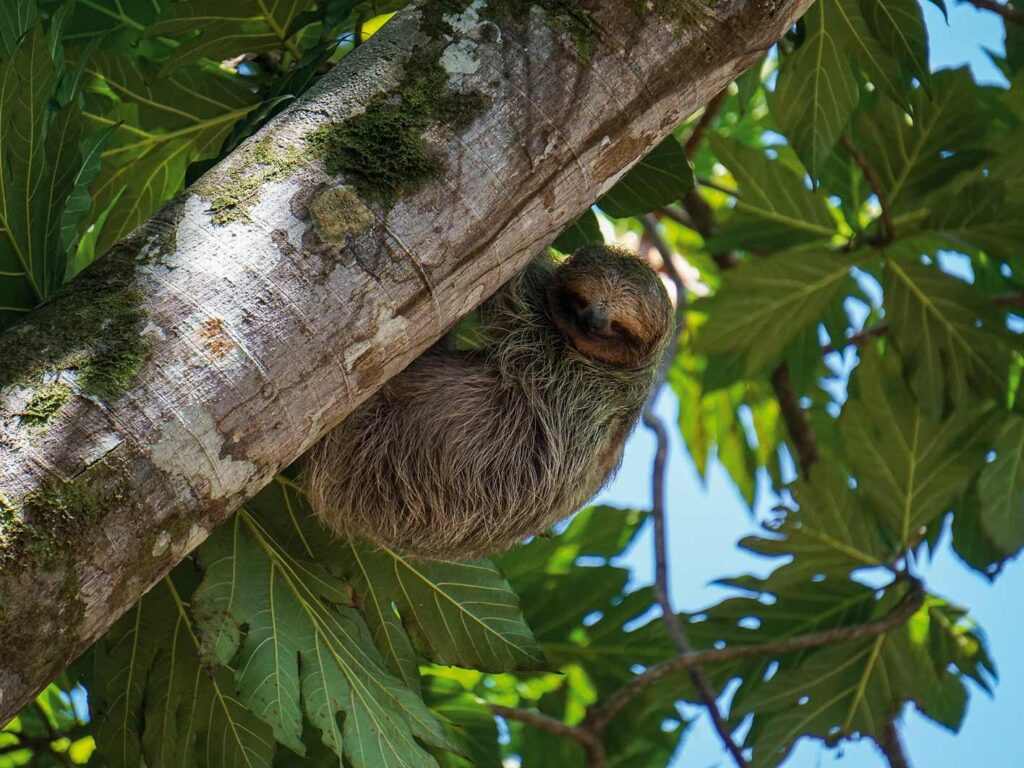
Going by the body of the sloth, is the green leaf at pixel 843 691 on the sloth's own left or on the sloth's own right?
on the sloth's own left

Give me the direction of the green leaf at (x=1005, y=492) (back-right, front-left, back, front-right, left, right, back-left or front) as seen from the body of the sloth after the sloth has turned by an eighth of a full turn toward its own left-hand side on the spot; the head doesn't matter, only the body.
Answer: front

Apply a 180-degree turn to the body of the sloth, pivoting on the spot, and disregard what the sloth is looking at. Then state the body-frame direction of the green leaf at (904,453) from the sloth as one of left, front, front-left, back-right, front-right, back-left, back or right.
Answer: back-right

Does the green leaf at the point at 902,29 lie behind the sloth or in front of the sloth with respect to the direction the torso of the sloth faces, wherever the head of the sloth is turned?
in front

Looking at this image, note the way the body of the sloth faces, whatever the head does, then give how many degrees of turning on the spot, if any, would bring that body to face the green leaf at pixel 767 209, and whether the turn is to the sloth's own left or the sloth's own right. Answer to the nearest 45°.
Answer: approximately 45° to the sloth's own left

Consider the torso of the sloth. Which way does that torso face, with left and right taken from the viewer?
facing to the right of the viewer

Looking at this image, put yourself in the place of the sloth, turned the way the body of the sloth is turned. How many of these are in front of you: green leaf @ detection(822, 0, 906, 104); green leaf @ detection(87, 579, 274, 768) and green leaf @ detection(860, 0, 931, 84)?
2

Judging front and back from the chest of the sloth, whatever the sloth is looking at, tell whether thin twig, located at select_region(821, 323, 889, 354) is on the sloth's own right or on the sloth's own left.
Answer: on the sloth's own left

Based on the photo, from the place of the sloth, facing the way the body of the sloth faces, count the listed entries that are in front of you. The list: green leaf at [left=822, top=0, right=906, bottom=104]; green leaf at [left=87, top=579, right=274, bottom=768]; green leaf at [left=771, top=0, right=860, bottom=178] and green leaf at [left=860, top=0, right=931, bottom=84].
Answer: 3

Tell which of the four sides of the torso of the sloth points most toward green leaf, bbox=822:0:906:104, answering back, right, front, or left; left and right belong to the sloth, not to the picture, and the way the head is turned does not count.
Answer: front
